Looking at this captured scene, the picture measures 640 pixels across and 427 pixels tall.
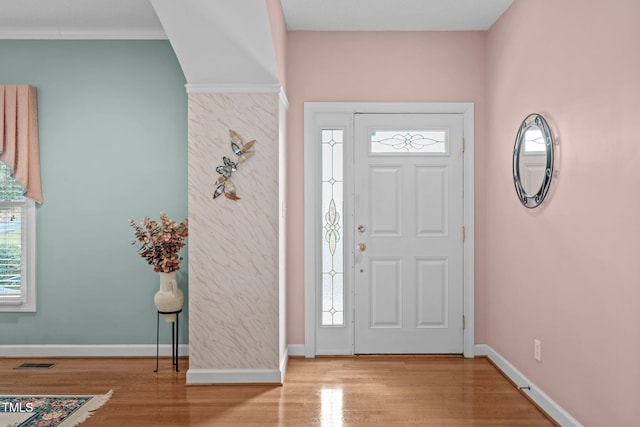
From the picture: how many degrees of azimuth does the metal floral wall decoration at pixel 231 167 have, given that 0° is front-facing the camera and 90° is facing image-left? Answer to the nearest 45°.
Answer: approximately 0°

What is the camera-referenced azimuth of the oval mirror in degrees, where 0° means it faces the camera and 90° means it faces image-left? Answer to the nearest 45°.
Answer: approximately 45°

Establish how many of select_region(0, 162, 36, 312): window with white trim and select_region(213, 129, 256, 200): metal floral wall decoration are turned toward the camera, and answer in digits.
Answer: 2

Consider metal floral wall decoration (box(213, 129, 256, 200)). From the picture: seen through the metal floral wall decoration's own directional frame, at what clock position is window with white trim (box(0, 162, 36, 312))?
The window with white trim is roughly at 4 o'clock from the metal floral wall decoration.

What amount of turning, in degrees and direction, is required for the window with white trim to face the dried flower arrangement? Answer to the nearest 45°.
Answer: approximately 45° to its left

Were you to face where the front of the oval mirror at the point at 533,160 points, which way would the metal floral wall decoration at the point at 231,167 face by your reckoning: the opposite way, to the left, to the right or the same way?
to the left

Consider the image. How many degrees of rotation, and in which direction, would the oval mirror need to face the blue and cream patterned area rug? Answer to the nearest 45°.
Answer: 0° — it already faces it

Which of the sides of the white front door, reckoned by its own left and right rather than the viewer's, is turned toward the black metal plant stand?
right

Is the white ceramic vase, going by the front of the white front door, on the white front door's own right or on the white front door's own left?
on the white front door's own right

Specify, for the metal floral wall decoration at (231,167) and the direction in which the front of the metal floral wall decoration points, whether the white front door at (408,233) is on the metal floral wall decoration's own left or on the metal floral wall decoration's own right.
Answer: on the metal floral wall decoration's own left
